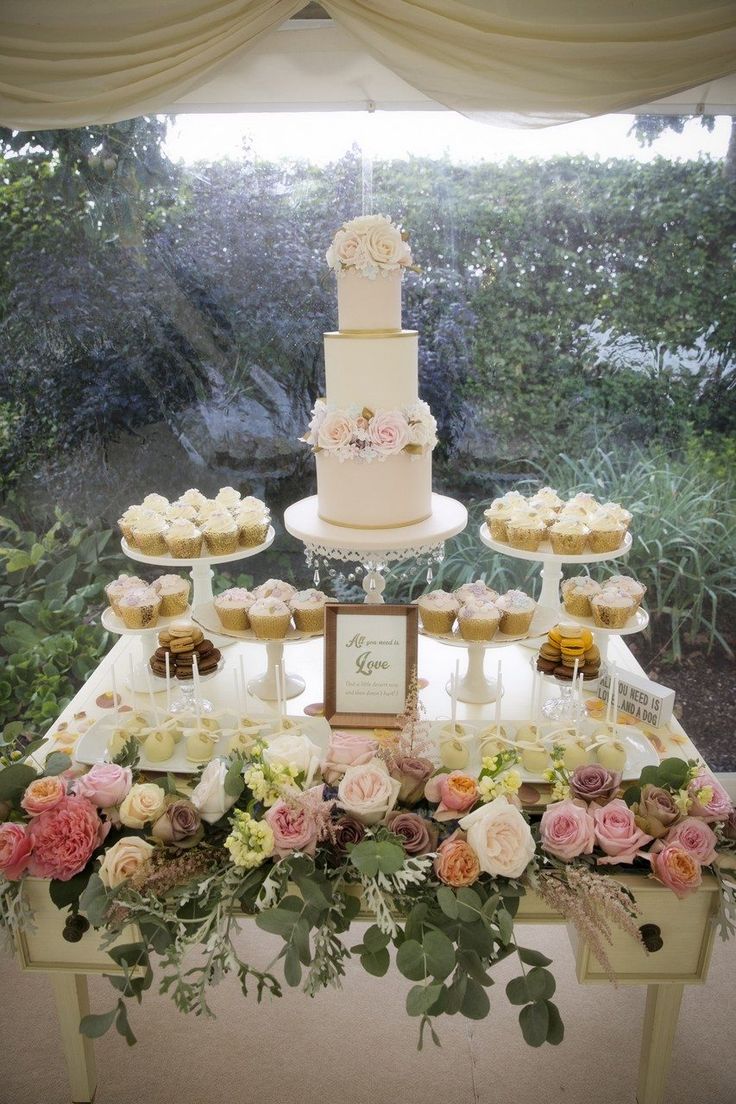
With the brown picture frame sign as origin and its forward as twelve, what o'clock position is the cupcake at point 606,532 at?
The cupcake is roughly at 8 o'clock from the brown picture frame sign.

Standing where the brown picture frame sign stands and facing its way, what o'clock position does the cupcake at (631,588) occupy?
The cupcake is roughly at 8 o'clock from the brown picture frame sign.

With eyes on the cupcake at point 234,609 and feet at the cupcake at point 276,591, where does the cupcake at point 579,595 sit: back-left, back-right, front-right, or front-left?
back-left

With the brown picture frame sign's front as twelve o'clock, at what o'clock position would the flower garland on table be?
The flower garland on table is roughly at 12 o'clock from the brown picture frame sign.

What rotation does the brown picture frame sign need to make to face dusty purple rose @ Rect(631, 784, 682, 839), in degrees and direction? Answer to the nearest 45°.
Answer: approximately 45° to its left

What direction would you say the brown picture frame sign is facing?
toward the camera

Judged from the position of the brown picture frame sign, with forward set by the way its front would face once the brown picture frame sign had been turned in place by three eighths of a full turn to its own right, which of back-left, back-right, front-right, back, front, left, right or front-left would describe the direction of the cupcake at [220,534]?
front

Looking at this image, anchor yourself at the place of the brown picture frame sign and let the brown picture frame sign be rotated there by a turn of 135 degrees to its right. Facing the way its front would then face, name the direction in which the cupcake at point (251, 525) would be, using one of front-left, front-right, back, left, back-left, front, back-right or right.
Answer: front
